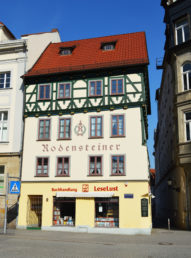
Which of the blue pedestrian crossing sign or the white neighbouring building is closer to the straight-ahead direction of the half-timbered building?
the blue pedestrian crossing sign

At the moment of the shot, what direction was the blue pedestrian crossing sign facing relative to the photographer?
facing the viewer

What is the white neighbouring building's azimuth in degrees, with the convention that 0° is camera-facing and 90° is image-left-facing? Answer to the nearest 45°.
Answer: approximately 0°

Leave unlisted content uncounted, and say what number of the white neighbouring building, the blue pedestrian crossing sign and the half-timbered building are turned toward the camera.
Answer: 3

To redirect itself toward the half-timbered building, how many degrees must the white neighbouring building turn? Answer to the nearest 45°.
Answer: approximately 45° to its left

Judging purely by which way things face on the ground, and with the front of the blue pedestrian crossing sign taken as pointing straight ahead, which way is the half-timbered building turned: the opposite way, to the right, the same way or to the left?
the same way

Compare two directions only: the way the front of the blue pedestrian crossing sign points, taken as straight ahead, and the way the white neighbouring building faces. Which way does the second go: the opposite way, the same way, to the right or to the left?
the same way

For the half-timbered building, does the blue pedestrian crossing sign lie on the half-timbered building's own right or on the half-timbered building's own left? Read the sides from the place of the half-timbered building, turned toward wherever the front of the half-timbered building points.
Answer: on the half-timbered building's own right

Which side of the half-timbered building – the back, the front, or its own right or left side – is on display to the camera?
front

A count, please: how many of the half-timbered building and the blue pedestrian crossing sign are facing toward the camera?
2

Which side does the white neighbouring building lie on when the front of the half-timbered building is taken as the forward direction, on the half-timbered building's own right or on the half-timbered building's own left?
on the half-timbered building's own right

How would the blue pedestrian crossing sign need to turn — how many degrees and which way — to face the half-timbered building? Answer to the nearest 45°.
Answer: approximately 90° to its left

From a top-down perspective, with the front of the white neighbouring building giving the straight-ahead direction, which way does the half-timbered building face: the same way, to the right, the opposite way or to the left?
the same way
